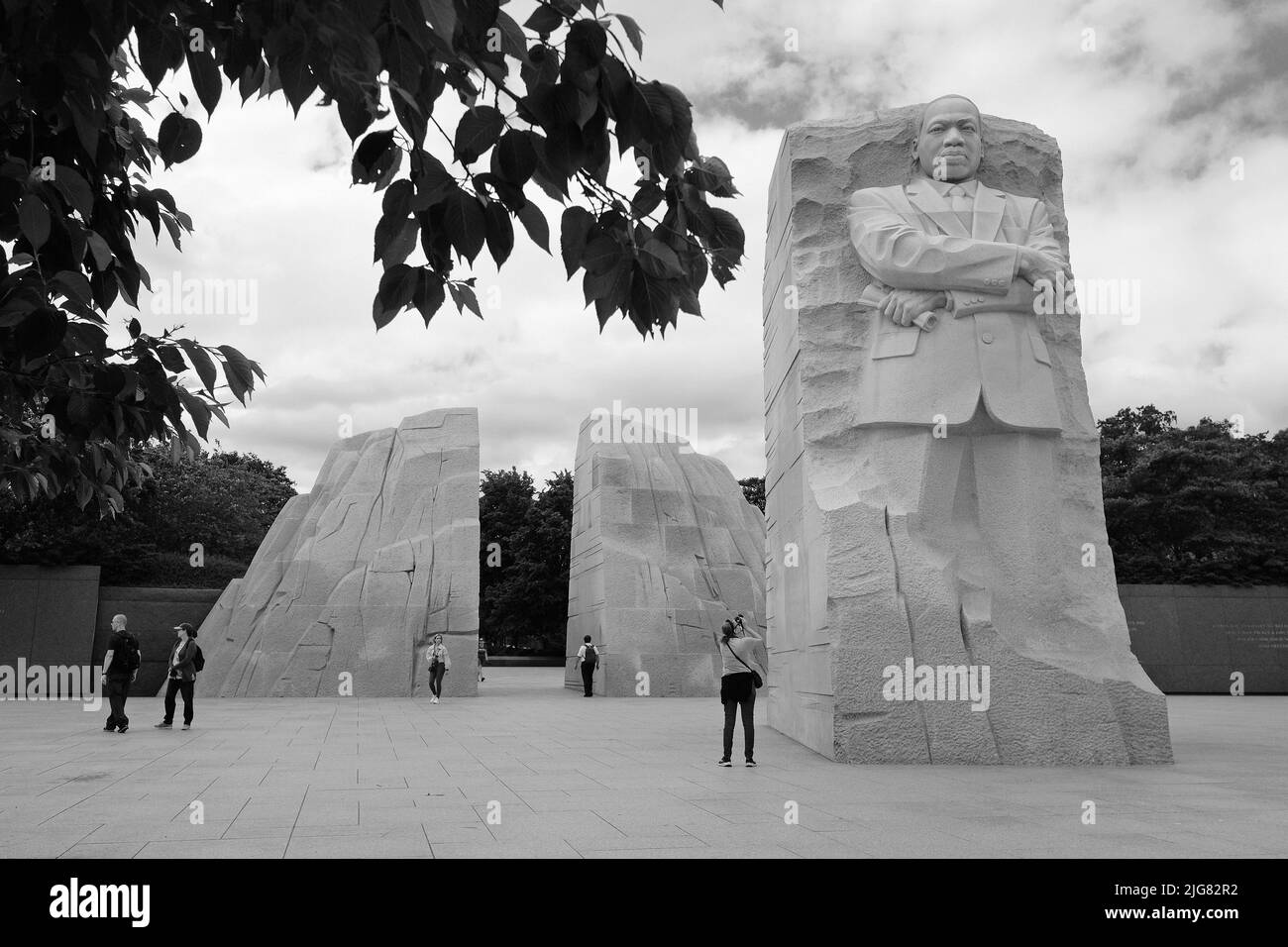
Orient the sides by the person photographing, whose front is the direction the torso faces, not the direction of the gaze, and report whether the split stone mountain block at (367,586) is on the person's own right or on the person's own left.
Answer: on the person's own left

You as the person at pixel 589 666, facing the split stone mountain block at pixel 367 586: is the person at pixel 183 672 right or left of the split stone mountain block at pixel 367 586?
left

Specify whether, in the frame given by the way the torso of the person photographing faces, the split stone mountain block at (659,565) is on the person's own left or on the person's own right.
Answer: on the person's own left

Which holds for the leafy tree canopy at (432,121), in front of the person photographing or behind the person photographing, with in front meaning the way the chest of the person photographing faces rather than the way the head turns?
behind

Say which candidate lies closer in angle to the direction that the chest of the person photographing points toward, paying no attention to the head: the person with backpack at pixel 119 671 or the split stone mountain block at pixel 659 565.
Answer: the split stone mountain block

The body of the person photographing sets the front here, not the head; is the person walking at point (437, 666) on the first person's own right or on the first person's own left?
on the first person's own left

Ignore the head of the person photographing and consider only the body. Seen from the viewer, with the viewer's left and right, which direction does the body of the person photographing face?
facing away from the viewer and to the right of the viewer

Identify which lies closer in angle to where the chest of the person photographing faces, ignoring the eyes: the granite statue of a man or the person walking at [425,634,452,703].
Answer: the granite statue of a man

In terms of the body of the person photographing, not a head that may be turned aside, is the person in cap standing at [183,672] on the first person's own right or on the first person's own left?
on the first person's own left
